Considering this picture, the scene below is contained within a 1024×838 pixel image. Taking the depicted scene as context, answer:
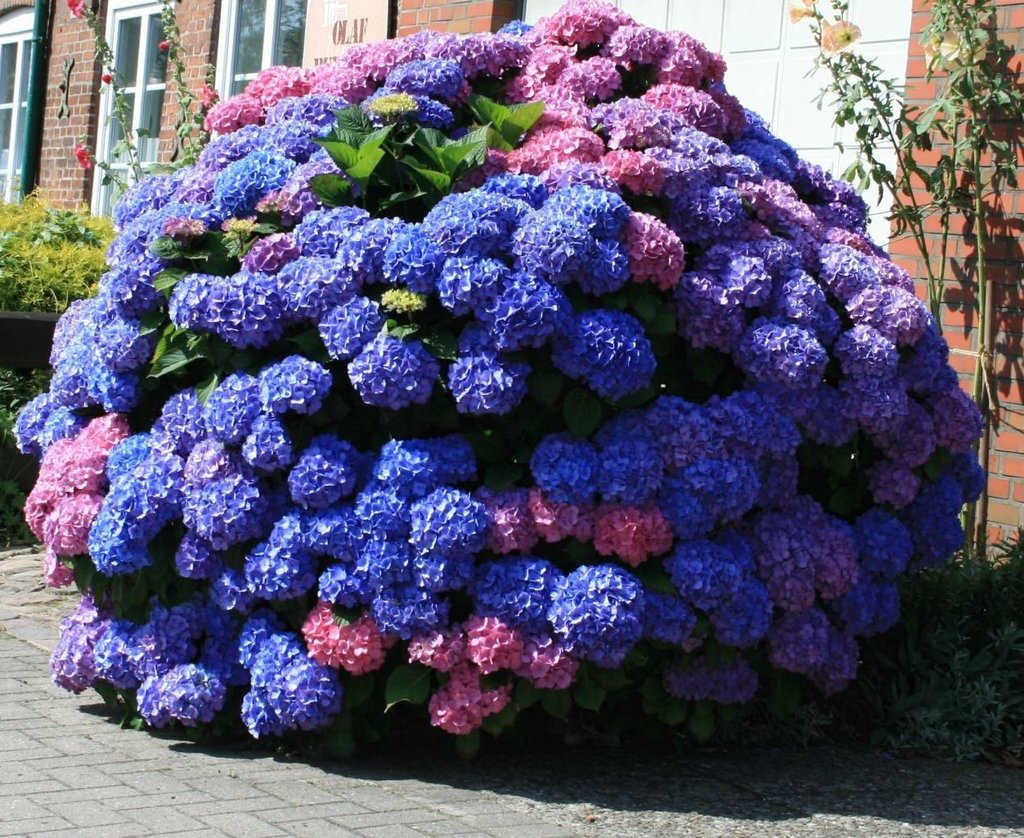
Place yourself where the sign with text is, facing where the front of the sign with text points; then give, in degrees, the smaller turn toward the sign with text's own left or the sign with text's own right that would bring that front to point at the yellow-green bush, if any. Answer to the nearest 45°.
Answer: approximately 45° to the sign with text's own right

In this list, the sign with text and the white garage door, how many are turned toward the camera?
2

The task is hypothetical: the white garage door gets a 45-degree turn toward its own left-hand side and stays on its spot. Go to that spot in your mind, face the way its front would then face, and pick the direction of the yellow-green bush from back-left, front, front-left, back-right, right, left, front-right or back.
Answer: back-right

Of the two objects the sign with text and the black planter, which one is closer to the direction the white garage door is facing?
the black planter

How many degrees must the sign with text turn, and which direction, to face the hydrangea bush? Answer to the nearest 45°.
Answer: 0° — it already faces it

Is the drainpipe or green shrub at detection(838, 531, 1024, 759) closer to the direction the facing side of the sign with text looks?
the green shrub

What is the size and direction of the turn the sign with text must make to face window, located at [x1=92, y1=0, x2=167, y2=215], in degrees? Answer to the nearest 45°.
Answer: approximately 135° to its right

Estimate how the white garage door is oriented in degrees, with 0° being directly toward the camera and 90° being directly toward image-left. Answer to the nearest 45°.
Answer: approximately 0°

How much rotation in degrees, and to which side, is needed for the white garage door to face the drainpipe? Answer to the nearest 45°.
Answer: approximately 135° to its right
